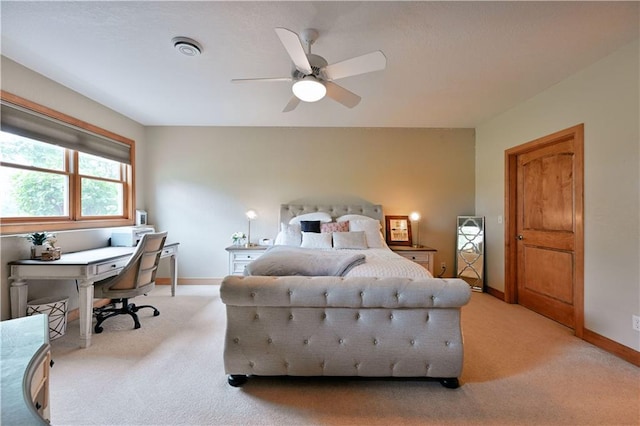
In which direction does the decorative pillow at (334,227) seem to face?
toward the camera

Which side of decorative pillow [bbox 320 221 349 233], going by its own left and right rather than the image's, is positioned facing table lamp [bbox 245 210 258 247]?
right

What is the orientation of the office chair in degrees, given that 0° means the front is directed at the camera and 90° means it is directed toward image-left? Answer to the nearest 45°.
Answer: approximately 135°

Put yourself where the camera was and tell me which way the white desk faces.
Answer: facing the viewer and to the right of the viewer

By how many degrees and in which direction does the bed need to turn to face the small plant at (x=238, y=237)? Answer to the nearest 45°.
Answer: approximately 135° to its right

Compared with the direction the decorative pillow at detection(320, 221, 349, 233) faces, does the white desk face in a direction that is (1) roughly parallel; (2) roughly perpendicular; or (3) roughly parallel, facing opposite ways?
roughly perpendicular

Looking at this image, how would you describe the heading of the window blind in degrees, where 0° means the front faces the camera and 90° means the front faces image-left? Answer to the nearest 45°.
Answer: approximately 315°

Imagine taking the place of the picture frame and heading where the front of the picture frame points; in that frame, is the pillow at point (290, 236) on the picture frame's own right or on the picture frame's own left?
on the picture frame's own right

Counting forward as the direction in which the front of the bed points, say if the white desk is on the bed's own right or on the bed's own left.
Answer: on the bed's own right

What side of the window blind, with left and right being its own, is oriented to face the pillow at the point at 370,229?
front

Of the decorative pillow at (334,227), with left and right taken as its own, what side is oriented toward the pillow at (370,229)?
left

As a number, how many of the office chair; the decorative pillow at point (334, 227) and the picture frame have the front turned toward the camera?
2

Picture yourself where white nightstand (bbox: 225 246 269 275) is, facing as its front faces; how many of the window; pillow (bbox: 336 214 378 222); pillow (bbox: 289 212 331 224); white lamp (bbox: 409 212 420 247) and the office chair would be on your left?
3

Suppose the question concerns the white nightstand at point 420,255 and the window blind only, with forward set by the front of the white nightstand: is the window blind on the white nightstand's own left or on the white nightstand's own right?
on the white nightstand's own right

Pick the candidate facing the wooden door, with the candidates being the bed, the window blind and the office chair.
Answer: the window blind

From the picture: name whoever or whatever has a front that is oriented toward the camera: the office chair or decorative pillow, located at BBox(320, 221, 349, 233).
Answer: the decorative pillow

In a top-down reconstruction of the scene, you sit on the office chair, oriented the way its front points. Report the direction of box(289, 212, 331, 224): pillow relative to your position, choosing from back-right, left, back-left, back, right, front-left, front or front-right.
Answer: back-right

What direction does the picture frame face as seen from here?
toward the camera
